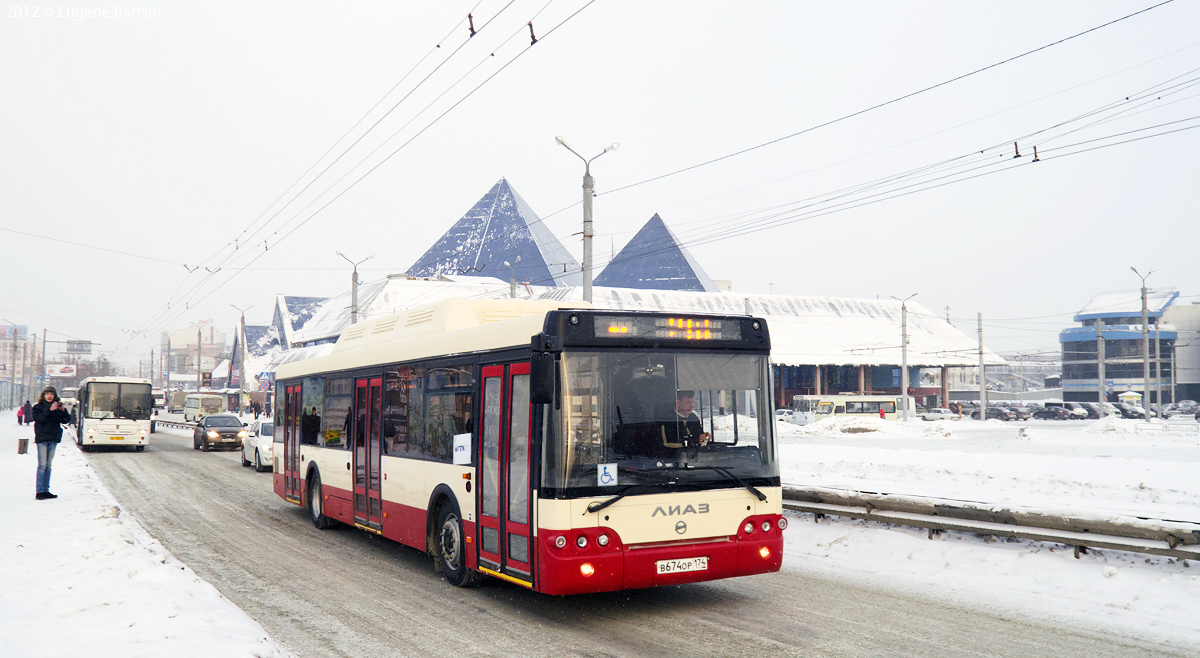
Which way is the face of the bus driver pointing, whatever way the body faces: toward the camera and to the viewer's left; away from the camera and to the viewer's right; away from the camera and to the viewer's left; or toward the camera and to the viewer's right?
toward the camera and to the viewer's right

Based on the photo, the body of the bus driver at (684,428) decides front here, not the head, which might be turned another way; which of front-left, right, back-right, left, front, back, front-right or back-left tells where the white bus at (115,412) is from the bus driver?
back

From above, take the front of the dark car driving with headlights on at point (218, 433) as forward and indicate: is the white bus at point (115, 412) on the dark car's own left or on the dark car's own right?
on the dark car's own right

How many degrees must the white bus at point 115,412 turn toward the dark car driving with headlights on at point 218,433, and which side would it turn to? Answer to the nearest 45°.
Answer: approximately 90° to its left

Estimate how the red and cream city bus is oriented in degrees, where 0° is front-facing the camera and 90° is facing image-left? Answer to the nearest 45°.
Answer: approximately 315°

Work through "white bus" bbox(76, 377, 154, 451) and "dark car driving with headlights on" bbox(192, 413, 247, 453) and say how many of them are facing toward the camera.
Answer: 2

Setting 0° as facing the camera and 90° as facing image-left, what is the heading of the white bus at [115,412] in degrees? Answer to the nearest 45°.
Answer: approximately 0°

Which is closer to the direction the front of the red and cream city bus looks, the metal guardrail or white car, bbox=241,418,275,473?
the metal guardrail
